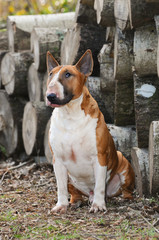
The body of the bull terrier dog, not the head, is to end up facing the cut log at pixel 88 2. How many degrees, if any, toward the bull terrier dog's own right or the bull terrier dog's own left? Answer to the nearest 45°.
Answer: approximately 135° to the bull terrier dog's own right

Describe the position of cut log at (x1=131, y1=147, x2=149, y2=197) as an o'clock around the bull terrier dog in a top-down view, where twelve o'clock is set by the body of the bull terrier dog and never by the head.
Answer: The cut log is roughly at 7 o'clock from the bull terrier dog.

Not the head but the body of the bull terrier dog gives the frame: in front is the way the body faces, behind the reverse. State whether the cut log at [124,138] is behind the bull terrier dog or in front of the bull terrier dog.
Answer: behind

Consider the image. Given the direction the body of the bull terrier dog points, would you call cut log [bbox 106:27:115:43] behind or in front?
behind

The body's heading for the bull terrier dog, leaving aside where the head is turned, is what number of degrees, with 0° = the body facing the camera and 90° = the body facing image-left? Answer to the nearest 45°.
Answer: approximately 45°

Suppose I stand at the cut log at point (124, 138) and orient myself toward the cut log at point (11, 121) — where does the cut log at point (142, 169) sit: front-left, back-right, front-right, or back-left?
back-left

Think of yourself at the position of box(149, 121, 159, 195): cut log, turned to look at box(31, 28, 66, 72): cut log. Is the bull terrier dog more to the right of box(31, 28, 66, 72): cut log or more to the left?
left

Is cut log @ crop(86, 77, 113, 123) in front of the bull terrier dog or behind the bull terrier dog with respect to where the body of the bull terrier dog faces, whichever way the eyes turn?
behind

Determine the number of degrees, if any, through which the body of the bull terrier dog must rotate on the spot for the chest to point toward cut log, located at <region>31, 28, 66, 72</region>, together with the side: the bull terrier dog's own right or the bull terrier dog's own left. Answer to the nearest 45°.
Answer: approximately 135° to the bull terrier dog's own right

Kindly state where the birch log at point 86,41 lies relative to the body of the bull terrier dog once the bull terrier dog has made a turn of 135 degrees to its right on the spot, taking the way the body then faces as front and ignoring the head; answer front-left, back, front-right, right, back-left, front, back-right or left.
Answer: front

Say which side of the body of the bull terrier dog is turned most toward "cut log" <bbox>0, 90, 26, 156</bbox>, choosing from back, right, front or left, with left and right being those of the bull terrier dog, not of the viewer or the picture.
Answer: right
